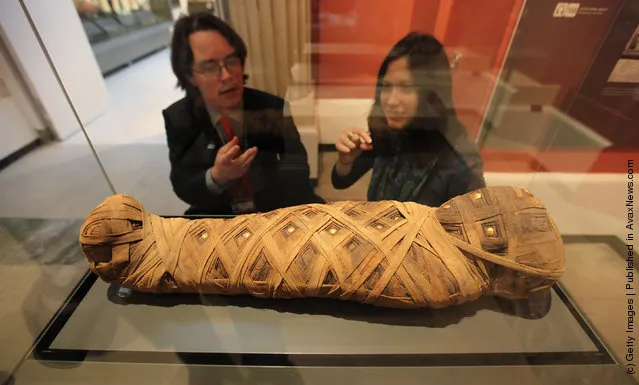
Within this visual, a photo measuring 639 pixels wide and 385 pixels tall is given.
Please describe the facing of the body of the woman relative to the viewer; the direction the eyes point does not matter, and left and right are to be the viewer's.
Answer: facing the viewer and to the left of the viewer

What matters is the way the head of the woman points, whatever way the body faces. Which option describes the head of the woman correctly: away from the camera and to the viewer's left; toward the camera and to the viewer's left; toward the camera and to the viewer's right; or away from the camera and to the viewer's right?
toward the camera and to the viewer's left

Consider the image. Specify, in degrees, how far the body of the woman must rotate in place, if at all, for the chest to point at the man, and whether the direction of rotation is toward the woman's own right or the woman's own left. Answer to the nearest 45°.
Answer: approximately 45° to the woman's own right
